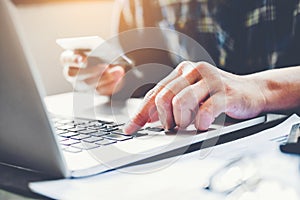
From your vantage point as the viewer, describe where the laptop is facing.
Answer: facing away from the viewer and to the right of the viewer
